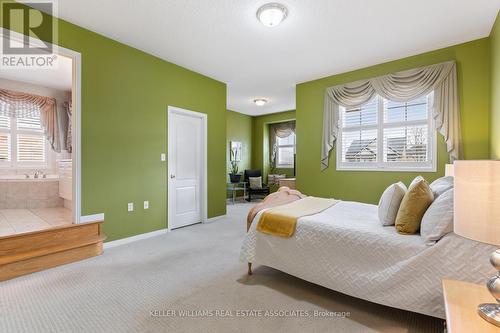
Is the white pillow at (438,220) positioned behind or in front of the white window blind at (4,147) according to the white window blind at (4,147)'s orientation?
in front

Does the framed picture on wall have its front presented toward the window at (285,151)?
no

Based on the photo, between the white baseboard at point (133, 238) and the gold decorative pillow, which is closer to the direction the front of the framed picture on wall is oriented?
the gold decorative pillow

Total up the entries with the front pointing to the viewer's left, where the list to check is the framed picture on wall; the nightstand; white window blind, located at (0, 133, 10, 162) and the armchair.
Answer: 1

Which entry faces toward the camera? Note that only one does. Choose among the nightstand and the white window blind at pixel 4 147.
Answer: the white window blind

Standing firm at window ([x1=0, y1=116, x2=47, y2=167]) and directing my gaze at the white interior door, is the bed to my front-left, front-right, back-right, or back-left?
front-right

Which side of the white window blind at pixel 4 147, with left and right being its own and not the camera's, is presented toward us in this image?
front

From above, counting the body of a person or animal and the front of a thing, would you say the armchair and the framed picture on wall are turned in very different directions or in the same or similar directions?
same or similar directions

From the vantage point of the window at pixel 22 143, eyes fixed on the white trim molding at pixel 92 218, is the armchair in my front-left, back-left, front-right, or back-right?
front-left

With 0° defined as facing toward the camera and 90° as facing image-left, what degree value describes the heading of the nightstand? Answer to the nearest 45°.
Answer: approximately 90°

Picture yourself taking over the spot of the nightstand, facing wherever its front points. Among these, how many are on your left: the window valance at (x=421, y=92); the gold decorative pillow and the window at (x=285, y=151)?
0

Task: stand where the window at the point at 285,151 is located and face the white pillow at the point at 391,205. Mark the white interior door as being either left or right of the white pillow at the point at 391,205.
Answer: right

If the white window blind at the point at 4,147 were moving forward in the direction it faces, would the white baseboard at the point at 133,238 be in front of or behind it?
in front

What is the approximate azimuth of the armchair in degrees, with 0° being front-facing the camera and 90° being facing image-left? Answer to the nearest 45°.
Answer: approximately 315°

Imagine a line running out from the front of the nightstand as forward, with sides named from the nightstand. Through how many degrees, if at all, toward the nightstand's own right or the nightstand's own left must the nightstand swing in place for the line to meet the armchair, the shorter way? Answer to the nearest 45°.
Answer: approximately 45° to the nightstand's own right

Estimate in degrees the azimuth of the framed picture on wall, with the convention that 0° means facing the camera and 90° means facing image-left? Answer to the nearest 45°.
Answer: approximately 315°

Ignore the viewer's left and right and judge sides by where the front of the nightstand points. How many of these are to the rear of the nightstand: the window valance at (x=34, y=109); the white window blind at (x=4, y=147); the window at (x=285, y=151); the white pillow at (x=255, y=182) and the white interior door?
0

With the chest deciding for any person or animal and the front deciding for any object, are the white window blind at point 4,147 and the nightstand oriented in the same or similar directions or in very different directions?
very different directions

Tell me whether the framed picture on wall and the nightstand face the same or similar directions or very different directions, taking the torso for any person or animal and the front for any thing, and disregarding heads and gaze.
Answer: very different directions
